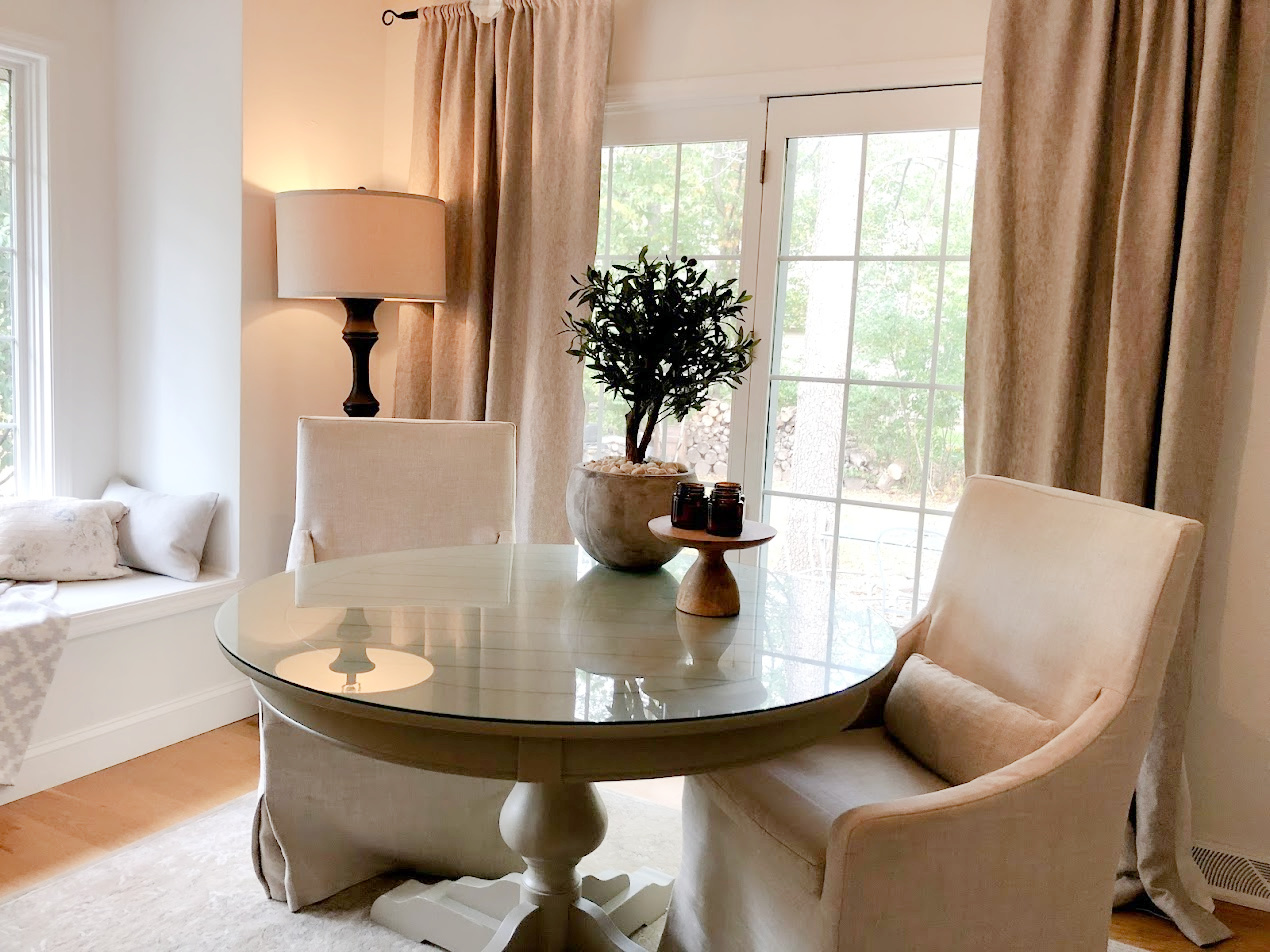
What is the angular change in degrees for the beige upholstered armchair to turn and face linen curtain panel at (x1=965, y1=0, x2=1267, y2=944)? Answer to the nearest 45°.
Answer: approximately 135° to its right

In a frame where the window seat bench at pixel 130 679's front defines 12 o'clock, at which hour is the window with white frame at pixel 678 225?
The window with white frame is roughly at 11 o'clock from the window seat bench.

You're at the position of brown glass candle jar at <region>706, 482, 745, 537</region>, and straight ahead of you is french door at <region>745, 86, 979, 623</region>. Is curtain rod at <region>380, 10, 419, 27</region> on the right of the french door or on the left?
left

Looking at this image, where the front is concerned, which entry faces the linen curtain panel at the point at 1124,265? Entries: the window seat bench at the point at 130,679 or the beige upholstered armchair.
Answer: the window seat bench

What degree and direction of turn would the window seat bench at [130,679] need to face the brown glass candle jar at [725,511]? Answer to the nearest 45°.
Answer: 0° — it already faces it

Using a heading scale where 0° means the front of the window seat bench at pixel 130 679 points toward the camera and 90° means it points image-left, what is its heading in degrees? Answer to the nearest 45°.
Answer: approximately 315°
